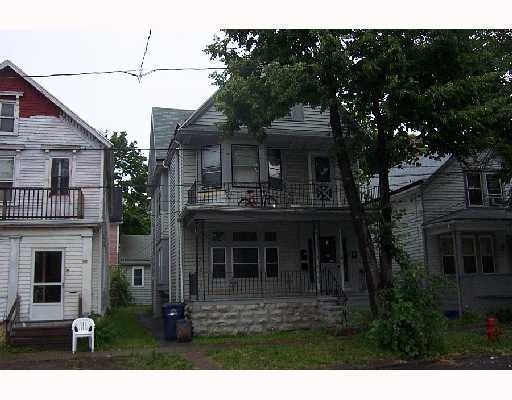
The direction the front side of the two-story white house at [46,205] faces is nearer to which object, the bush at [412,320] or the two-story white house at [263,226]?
the bush

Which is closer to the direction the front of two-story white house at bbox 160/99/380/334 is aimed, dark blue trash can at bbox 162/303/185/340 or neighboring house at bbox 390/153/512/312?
the dark blue trash can

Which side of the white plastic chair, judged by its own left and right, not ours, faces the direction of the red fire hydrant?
left

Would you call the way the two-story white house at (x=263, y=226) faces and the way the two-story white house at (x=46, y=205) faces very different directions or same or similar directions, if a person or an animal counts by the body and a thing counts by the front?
same or similar directions

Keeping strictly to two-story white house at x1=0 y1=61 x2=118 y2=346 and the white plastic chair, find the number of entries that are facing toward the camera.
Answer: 2

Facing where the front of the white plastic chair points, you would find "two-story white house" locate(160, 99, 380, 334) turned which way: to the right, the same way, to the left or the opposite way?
the same way

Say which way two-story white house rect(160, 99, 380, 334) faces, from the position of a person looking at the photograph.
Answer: facing the viewer

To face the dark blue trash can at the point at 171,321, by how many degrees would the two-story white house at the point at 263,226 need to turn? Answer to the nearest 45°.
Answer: approximately 45° to its right

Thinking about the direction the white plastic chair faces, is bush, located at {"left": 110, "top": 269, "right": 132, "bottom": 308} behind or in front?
behind

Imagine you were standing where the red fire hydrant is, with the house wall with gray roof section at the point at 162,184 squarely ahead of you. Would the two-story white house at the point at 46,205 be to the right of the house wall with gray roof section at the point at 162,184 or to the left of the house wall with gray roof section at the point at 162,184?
left

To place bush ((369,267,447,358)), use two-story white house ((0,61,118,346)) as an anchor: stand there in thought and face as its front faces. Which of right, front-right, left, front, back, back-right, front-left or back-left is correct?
front-left

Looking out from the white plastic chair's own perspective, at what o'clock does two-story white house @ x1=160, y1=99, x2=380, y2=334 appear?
The two-story white house is roughly at 8 o'clock from the white plastic chair.

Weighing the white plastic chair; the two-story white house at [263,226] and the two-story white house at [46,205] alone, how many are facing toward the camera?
3

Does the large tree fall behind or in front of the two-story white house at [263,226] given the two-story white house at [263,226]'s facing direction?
in front

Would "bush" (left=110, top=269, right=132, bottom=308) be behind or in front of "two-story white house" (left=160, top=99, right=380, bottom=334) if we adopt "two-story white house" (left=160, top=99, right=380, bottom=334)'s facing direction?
behind

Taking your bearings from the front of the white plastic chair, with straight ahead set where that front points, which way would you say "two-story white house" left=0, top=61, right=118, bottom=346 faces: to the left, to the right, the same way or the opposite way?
the same way

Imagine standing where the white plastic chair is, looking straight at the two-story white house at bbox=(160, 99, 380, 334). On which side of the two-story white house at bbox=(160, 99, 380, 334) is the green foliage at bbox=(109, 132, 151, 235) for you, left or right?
left

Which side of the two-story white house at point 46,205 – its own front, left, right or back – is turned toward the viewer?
front
